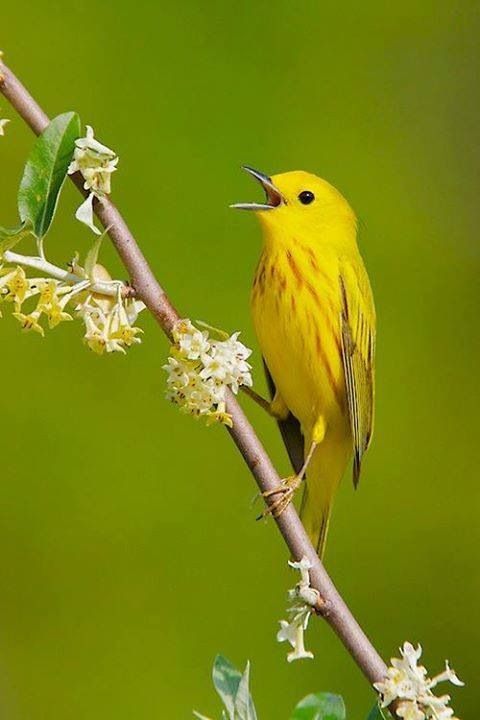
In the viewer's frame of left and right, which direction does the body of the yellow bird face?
facing the viewer and to the left of the viewer
